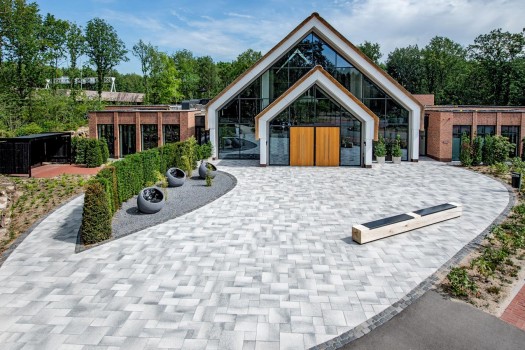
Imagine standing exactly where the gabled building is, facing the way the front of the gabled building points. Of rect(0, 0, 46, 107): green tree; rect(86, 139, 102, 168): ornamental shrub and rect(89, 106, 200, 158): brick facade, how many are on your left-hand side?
0

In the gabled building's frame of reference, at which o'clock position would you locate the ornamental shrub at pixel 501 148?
The ornamental shrub is roughly at 9 o'clock from the gabled building.

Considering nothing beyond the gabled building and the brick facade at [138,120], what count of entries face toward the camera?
2

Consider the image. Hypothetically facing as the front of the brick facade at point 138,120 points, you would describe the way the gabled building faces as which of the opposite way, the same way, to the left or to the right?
the same way

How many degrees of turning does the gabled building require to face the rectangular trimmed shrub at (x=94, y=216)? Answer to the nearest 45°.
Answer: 0° — it already faces it

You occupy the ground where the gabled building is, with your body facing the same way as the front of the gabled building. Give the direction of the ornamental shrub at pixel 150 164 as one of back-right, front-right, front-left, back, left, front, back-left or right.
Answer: front-right

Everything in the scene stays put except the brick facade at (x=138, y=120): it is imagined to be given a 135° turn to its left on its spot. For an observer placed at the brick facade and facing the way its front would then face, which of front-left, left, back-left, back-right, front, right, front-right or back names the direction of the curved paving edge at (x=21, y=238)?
back-right

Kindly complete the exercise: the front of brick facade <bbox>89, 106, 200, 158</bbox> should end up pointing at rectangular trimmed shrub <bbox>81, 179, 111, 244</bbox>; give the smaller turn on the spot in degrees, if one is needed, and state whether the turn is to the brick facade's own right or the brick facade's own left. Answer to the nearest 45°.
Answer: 0° — it already faces it

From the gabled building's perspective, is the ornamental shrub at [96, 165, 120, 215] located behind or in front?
in front

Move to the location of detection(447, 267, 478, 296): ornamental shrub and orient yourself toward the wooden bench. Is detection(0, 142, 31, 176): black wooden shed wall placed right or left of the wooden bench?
left

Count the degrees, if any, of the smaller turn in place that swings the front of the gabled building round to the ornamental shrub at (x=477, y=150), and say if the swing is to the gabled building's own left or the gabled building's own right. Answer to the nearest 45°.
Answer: approximately 90° to the gabled building's own left

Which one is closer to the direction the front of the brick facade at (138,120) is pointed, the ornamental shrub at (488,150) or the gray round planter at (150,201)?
the gray round planter

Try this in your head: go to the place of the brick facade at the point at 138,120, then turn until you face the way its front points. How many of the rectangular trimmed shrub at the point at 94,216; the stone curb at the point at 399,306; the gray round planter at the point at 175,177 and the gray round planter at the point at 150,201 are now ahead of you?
4

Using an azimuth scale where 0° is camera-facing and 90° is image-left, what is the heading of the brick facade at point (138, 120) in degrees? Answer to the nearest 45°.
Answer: approximately 0°

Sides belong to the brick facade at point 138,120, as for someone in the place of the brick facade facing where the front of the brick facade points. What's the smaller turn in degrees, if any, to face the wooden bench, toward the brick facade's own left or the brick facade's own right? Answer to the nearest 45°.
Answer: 0° — it already faces it

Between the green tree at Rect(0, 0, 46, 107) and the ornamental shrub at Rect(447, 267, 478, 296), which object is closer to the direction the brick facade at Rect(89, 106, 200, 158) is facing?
the ornamental shrub

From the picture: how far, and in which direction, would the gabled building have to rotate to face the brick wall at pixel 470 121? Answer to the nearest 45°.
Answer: approximately 90° to its left

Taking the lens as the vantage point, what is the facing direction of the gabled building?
facing the viewer

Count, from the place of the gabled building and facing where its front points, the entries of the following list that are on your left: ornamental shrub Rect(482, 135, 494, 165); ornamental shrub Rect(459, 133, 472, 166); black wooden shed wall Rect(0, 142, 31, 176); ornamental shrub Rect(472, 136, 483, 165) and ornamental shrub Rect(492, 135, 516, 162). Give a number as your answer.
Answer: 4
